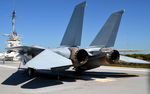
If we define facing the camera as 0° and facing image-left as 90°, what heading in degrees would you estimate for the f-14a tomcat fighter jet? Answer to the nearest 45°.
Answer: approximately 135°
